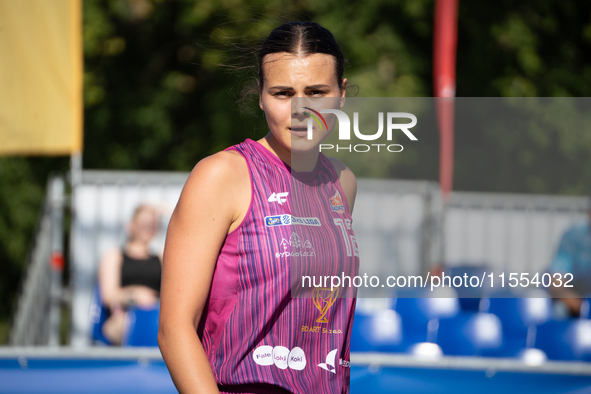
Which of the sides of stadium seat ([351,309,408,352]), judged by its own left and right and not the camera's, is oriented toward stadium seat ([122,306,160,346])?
right

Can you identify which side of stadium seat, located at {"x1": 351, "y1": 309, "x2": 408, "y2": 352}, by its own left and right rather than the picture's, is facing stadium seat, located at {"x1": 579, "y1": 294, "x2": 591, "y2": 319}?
left

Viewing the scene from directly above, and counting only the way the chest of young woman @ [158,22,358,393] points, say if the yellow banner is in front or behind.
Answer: behind

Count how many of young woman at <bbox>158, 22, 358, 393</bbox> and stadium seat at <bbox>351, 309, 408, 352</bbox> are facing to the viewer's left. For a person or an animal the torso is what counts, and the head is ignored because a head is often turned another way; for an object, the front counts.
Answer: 0

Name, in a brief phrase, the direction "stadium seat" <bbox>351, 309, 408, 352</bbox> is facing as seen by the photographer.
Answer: facing the viewer

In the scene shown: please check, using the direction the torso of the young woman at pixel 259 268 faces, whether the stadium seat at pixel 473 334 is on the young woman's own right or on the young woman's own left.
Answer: on the young woman's own left

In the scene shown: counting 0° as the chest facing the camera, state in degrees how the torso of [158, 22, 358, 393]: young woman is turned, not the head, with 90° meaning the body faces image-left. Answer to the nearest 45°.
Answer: approximately 315°

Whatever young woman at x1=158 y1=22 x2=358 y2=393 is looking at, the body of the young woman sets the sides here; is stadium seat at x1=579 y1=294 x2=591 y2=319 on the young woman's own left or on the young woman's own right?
on the young woman's own left

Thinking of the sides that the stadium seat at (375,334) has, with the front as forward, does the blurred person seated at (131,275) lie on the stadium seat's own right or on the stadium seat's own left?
on the stadium seat's own right

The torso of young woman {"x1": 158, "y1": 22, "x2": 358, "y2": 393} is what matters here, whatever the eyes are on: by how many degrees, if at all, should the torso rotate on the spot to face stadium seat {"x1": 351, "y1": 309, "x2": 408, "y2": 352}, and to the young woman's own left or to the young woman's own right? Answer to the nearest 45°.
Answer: approximately 135° to the young woman's own left
